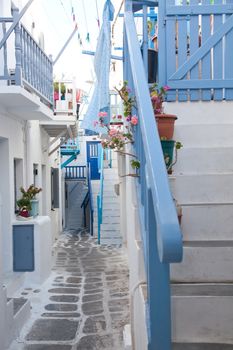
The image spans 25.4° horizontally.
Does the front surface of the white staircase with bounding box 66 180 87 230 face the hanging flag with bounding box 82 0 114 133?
yes

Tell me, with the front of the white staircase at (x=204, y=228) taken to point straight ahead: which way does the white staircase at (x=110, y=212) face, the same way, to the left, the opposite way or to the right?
the same way

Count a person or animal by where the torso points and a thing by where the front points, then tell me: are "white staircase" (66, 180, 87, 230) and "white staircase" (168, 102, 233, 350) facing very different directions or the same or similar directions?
same or similar directions

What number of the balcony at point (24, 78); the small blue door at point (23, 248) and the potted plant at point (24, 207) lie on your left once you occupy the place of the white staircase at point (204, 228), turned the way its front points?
0

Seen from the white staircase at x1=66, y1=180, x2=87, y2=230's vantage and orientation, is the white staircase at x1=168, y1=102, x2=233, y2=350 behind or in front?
in front

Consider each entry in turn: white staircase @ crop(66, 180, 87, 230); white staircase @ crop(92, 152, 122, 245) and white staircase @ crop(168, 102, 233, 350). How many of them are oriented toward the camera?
3

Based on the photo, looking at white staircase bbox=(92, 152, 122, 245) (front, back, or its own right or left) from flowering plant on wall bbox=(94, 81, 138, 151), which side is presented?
front

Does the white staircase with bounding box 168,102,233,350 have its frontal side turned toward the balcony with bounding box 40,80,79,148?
no

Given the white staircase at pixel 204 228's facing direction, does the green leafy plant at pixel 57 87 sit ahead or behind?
behind

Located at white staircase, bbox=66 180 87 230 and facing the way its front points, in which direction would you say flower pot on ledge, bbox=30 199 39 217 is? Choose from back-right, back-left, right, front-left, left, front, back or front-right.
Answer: front

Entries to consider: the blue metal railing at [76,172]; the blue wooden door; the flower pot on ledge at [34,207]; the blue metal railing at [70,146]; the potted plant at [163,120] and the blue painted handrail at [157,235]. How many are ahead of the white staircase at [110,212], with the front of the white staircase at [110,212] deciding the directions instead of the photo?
3

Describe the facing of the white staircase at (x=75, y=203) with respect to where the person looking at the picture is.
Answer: facing the viewer

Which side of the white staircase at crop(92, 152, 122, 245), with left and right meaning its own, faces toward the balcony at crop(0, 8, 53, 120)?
front

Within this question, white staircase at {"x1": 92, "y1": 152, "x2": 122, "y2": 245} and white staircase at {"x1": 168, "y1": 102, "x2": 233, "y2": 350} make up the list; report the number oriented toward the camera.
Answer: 2

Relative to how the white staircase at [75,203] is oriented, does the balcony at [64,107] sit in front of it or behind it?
in front

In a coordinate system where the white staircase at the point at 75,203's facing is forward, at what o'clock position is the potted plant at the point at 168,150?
The potted plant is roughly at 12 o'clock from the white staircase.
